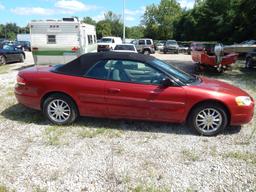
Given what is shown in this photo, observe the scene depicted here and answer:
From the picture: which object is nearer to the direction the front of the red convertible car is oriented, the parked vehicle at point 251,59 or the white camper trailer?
the parked vehicle

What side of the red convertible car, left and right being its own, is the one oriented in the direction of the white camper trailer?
left

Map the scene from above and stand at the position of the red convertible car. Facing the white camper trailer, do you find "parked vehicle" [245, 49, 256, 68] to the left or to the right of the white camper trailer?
right

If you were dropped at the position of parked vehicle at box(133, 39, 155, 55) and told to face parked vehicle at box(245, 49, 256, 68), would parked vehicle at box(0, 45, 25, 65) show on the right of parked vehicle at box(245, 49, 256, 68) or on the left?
right

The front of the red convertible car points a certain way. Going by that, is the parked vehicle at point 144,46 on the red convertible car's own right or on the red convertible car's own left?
on the red convertible car's own left

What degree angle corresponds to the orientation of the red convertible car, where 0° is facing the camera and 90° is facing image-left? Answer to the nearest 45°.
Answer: approximately 270°

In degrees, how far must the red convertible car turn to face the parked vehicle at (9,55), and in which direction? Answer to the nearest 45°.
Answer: approximately 135° to its left

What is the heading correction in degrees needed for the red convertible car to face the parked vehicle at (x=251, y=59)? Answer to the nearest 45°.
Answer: approximately 45° to its left
